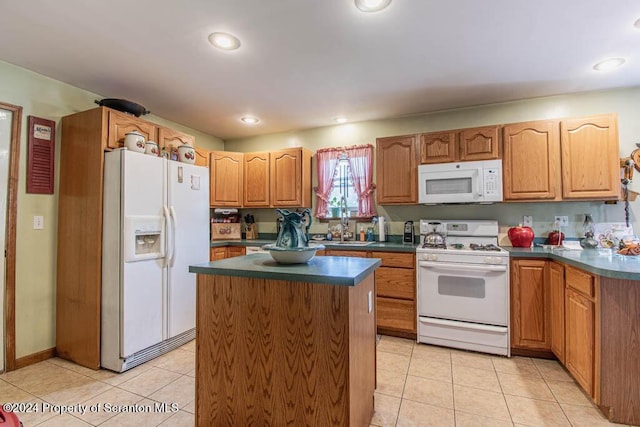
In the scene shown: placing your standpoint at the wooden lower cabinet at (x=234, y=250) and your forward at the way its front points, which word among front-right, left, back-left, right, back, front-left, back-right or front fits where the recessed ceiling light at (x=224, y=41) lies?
front-right

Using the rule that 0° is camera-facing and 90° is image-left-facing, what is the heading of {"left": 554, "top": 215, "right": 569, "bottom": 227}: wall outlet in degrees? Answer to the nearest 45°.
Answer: approximately 0°

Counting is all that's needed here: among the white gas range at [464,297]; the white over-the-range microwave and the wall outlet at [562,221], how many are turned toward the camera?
3

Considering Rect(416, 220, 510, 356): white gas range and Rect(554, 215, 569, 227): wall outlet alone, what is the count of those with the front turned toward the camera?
2

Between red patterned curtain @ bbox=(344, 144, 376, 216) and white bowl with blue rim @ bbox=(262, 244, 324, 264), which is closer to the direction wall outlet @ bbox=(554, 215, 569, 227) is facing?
the white bowl with blue rim

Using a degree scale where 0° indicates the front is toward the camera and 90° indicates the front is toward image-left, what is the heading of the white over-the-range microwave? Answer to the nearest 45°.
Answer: approximately 0°

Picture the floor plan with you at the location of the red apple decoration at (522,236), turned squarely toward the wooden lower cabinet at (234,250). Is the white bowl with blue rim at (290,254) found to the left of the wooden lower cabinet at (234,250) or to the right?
left

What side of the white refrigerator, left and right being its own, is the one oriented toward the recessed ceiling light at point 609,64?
front

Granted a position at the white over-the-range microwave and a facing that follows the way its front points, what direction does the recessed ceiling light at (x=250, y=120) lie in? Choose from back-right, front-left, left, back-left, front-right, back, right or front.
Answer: right

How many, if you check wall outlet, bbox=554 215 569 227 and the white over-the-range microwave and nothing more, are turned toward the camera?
2

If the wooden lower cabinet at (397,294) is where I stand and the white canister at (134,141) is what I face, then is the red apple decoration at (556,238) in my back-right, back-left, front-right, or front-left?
back-left

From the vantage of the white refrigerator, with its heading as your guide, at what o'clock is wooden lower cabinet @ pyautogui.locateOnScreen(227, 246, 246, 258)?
The wooden lower cabinet is roughly at 9 o'clock from the white refrigerator.
